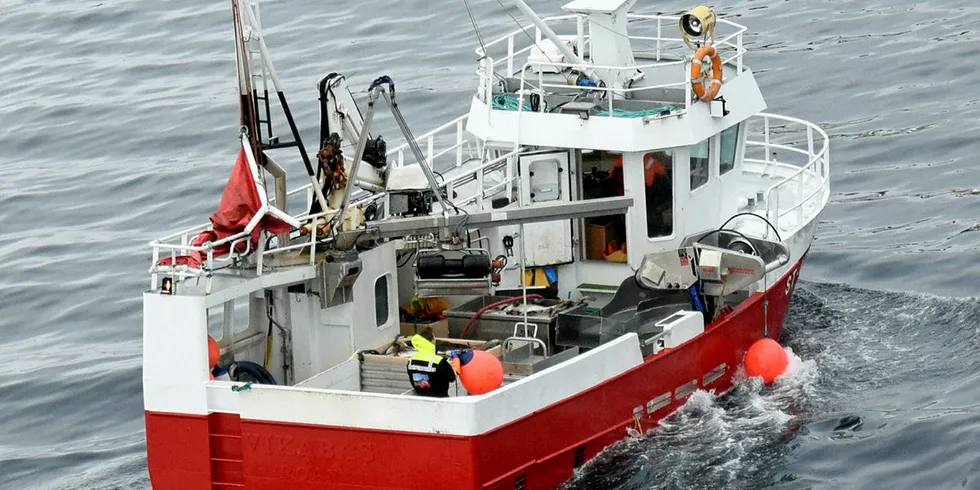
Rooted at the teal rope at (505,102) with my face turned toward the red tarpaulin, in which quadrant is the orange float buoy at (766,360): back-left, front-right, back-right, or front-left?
back-left

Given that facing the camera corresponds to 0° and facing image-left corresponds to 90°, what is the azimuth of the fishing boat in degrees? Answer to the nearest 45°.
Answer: approximately 225°

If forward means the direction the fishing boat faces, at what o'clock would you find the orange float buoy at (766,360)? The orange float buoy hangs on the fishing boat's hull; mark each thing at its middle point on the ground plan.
The orange float buoy is roughly at 1 o'clock from the fishing boat.

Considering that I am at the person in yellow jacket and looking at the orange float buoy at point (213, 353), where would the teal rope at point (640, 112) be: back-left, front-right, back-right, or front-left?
back-right
